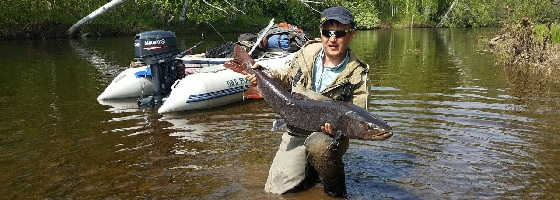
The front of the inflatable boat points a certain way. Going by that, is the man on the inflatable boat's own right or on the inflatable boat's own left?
on the inflatable boat's own right

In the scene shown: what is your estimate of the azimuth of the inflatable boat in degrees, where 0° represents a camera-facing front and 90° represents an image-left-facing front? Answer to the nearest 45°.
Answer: approximately 225°

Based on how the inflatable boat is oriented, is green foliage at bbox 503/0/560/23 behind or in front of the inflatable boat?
in front
